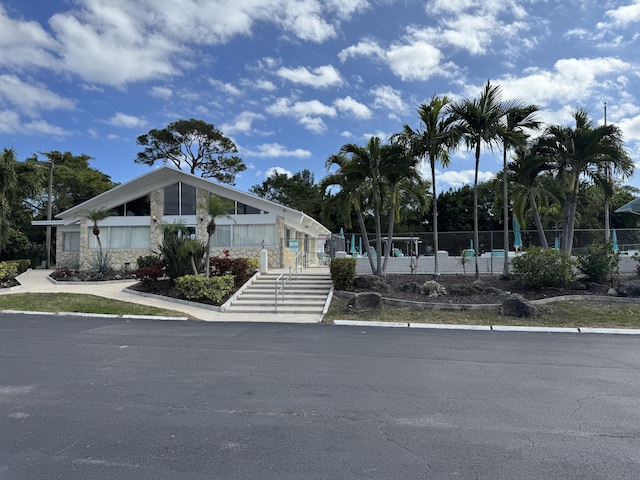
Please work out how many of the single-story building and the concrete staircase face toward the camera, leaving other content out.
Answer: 2

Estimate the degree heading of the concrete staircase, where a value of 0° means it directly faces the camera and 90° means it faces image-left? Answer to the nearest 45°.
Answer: approximately 0°

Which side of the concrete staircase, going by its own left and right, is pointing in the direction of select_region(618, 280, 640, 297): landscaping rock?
left

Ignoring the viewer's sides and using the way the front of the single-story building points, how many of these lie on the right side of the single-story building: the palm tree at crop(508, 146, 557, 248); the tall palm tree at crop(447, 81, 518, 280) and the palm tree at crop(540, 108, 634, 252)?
0

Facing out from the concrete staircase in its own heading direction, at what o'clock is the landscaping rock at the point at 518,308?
The landscaping rock is roughly at 10 o'clock from the concrete staircase.

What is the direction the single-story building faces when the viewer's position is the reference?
facing the viewer

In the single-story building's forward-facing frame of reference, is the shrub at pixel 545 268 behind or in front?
in front

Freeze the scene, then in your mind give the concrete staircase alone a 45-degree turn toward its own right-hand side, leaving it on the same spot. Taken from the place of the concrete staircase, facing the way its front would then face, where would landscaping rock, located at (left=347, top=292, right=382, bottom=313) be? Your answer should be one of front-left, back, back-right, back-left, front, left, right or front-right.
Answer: left

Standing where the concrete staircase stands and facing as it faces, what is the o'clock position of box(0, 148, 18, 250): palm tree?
The palm tree is roughly at 4 o'clock from the concrete staircase.

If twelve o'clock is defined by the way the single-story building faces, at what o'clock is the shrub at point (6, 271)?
The shrub is roughly at 2 o'clock from the single-story building.

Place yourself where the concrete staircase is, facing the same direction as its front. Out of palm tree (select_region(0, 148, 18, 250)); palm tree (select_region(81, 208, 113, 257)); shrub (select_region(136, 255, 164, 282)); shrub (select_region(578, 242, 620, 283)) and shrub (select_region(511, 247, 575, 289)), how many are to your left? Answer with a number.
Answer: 2

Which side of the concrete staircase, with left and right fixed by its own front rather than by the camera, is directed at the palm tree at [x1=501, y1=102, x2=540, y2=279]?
left

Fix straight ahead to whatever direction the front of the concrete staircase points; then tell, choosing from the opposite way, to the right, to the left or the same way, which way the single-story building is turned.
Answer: the same way

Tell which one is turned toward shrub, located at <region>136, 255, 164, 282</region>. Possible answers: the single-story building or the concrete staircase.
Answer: the single-story building

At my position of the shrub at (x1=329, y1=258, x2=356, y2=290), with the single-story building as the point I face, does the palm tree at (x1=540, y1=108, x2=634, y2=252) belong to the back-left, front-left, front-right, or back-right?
back-right

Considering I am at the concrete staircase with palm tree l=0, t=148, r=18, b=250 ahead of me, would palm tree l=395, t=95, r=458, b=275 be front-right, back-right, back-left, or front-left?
back-right

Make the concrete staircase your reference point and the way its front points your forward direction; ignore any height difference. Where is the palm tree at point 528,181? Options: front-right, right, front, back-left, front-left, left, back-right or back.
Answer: left

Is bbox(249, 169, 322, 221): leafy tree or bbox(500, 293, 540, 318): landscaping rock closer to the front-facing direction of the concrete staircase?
the landscaping rock

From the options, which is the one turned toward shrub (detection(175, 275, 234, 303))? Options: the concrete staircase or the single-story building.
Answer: the single-story building

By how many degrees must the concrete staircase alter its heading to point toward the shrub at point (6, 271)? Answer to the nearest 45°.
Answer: approximately 135° to its right

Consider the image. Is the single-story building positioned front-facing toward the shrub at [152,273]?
yes
